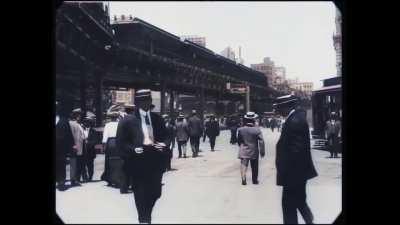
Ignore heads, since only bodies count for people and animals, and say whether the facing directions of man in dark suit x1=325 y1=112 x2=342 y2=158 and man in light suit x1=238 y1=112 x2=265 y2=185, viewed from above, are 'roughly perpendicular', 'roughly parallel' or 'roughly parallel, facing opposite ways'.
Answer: roughly parallel, facing opposite ways

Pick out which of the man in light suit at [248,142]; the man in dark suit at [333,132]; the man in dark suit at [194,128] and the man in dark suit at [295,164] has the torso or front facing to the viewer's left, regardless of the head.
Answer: the man in dark suit at [295,164]

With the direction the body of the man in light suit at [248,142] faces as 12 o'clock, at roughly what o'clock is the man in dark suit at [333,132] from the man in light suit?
The man in dark suit is roughly at 1 o'clock from the man in light suit.

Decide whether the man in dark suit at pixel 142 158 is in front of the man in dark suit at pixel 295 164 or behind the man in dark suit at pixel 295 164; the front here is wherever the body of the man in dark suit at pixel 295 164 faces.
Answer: in front

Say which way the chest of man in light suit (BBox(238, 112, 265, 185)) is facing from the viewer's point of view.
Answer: away from the camera

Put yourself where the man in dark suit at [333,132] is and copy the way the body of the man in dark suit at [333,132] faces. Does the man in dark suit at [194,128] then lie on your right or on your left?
on your right

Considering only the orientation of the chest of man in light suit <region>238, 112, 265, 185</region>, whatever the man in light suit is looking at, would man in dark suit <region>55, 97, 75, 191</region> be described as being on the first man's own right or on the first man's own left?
on the first man's own left

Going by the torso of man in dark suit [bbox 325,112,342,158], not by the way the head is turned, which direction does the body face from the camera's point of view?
toward the camera

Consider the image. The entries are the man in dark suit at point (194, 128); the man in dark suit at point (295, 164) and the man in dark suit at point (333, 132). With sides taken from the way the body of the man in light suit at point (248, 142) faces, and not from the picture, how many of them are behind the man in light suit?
1

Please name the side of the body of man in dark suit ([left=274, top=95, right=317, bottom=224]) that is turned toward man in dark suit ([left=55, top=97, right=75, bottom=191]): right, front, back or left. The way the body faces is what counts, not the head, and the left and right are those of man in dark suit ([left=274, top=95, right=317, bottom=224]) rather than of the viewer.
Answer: front

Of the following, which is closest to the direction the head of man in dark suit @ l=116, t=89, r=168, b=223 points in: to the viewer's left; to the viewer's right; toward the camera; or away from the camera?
toward the camera

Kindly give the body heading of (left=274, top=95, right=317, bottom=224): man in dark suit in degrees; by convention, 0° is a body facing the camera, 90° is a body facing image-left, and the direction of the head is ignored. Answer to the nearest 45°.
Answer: approximately 90°

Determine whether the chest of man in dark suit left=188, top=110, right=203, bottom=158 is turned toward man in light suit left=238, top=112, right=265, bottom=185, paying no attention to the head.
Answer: no

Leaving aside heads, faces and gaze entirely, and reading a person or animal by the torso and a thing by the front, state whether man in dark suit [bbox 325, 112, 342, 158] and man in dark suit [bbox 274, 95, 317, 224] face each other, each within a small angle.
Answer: no
